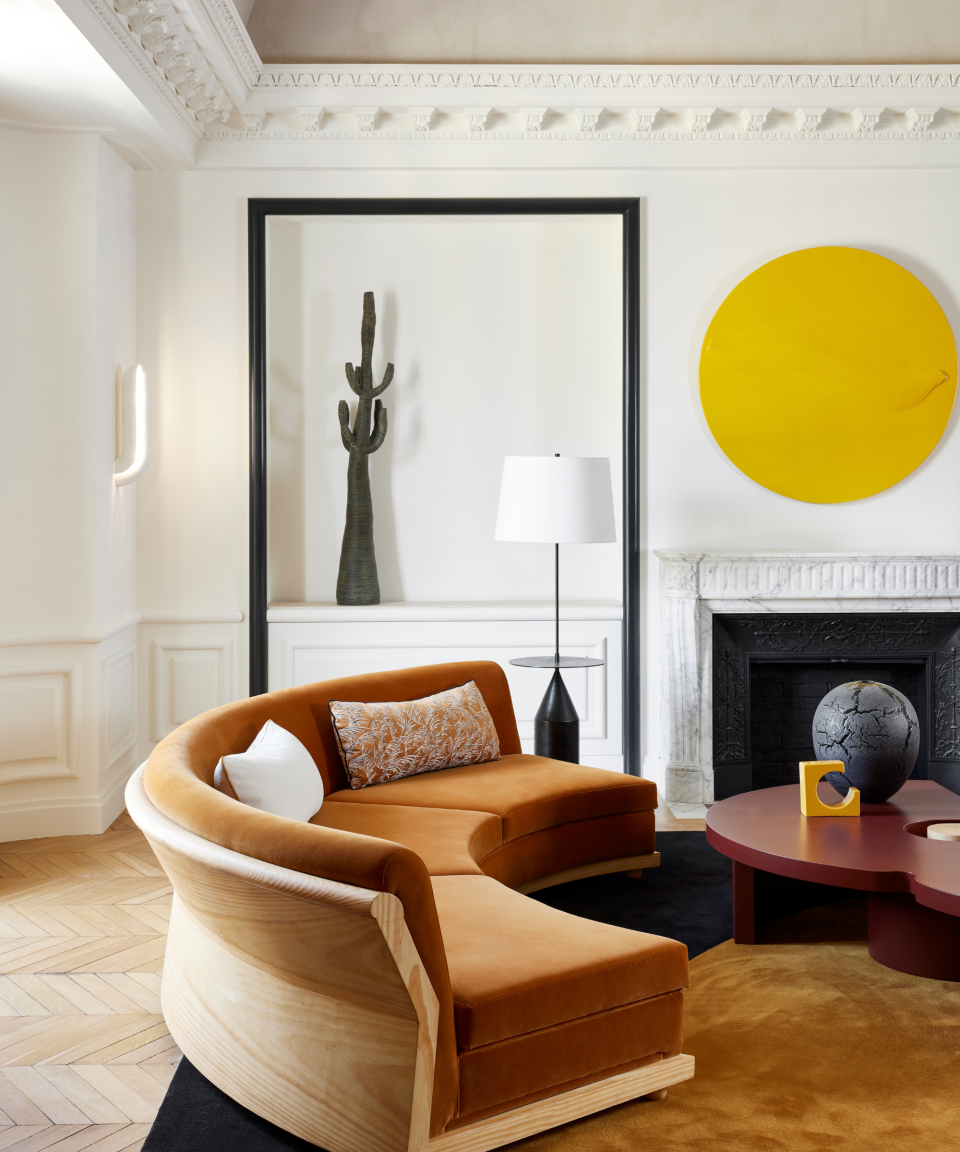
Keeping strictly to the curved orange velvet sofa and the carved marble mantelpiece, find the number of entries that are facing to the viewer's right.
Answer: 1

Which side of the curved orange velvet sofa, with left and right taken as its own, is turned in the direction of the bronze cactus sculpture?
left

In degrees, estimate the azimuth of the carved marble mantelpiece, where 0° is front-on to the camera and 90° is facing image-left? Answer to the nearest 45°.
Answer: approximately 0°

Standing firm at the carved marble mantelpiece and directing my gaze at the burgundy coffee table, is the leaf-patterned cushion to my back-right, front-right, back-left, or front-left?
front-right

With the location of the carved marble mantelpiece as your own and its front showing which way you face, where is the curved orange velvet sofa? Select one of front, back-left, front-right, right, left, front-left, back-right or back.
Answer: front

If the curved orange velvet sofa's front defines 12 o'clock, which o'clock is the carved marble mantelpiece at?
The carved marble mantelpiece is roughly at 10 o'clock from the curved orange velvet sofa.

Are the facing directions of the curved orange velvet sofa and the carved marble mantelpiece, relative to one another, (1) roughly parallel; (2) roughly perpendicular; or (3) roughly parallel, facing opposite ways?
roughly perpendicular

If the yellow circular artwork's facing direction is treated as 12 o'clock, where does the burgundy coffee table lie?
The burgundy coffee table is roughly at 12 o'clock from the yellow circular artwork.

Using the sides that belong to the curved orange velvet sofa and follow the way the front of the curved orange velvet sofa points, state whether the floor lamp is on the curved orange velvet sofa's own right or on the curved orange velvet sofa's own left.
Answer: on the curved orange velvet sofa's own left

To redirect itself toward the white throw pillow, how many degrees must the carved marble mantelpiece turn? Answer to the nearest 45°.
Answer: approximately 45° to its right

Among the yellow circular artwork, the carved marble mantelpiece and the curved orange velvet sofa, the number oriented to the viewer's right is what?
1

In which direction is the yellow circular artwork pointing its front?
toward the camera

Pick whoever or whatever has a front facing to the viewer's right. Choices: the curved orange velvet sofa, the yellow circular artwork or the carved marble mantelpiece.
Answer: the curved orange velvet sofa

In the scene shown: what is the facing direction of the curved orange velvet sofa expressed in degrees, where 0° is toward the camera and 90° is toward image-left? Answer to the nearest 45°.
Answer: approximately 270°

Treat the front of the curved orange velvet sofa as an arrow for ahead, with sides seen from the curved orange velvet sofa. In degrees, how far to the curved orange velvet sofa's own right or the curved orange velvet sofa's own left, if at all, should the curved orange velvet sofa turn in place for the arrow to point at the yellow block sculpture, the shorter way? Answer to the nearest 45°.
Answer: approximately 45° to the curved orange velvet sofa's own left

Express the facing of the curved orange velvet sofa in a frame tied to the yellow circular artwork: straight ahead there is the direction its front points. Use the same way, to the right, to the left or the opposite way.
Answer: to the left

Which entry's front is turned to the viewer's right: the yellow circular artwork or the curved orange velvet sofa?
the curved orange velvet sofa
